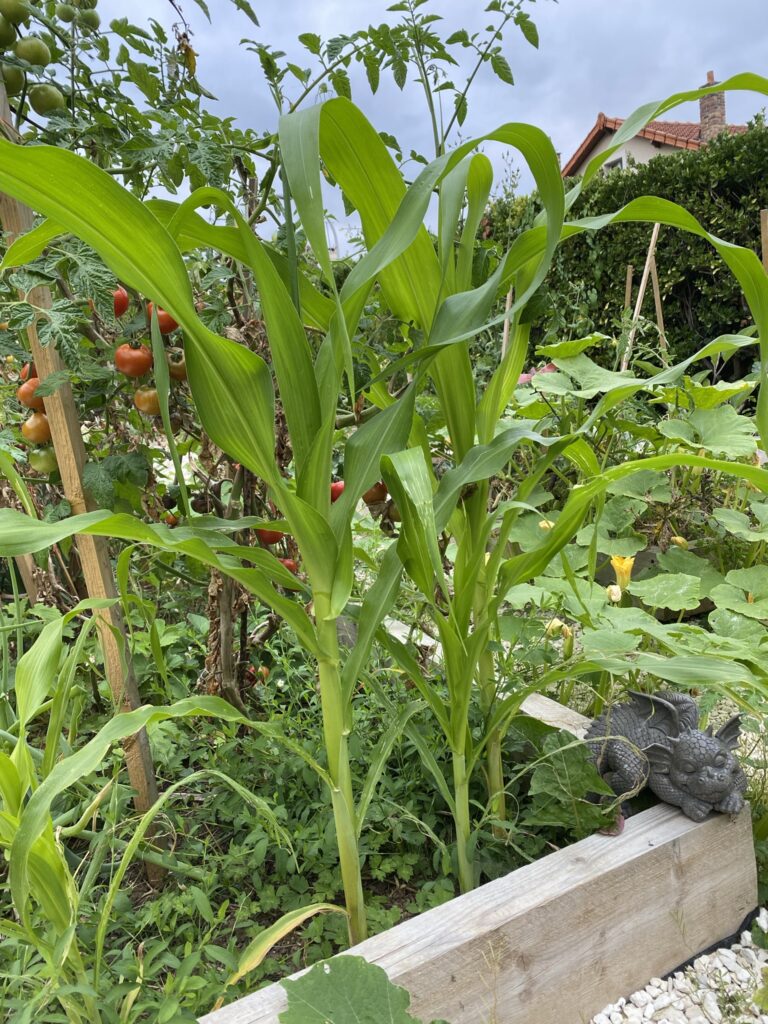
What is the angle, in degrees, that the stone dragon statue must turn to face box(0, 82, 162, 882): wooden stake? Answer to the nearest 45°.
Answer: approximately 90° to its right

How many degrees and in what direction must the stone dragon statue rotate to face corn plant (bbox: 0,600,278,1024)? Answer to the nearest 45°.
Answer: approximately 90° to its right

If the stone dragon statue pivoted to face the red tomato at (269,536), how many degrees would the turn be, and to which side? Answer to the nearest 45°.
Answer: approximately 135° to its right

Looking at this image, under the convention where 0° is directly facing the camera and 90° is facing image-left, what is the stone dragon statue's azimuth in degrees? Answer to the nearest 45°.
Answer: approximately 315°

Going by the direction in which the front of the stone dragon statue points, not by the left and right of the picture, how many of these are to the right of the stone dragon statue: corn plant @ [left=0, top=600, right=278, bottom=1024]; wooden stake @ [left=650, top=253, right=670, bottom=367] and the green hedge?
1

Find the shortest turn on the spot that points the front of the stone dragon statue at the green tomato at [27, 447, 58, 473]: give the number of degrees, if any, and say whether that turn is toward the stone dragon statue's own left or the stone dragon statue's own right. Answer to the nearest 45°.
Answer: approximately 135° to the stone dragon statue's own right
